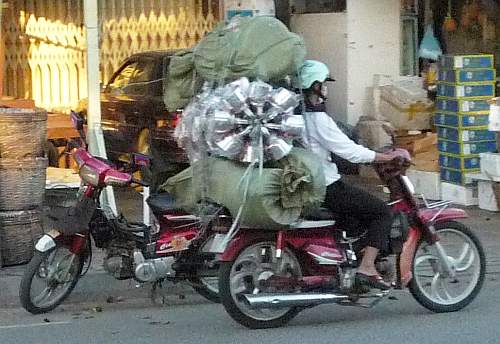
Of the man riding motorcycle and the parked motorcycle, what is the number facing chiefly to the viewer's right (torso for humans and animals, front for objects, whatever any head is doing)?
1

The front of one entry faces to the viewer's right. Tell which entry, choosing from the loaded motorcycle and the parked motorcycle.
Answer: the loaded motorcycle

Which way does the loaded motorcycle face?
to the viewer's right

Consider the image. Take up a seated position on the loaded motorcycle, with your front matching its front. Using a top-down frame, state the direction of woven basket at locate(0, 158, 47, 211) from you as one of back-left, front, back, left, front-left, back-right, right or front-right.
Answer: back-left

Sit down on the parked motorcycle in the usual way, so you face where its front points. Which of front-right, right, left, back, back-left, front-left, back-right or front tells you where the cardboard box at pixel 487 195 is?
back

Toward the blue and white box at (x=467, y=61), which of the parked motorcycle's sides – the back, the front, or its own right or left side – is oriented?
back

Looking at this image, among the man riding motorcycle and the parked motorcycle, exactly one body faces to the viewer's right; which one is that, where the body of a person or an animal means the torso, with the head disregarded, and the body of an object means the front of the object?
the man riding motorcycle

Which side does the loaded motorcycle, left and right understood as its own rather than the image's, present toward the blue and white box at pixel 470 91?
left

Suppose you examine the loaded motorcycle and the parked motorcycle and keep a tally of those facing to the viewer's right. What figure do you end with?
1

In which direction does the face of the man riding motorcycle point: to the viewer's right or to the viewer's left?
to the viewer's right

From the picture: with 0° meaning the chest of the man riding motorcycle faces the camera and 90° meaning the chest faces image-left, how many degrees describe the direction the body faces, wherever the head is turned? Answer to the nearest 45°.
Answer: approximately 270°

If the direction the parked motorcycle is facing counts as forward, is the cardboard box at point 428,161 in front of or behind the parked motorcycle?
behind
